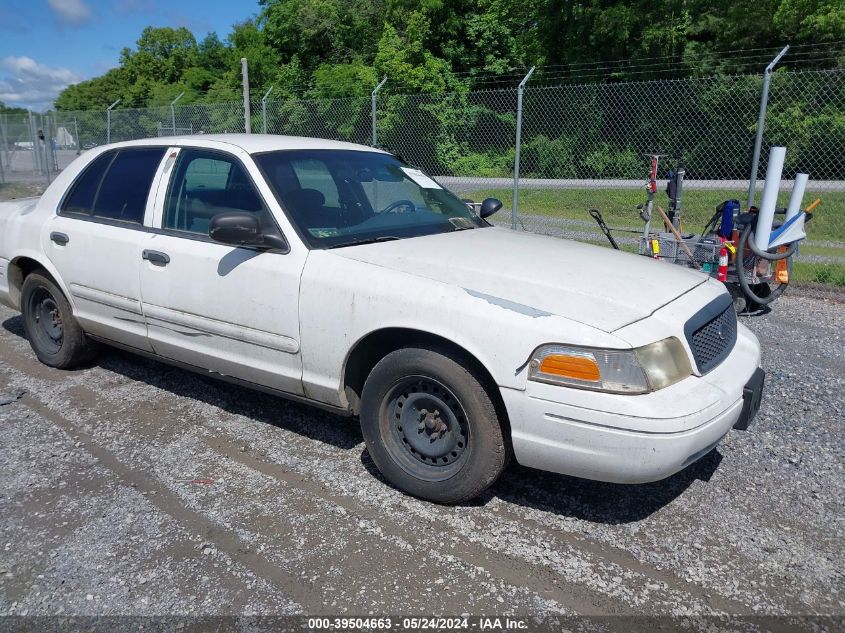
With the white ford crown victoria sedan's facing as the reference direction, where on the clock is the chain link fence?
The chain link fence is roughly at 8 o'clock from the white ford crown victoria sedan.

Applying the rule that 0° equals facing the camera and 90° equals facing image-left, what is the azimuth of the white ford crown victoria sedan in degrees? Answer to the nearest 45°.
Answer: approximately 315°

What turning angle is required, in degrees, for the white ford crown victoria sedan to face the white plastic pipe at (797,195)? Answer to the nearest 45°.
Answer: approximately 90° to its left

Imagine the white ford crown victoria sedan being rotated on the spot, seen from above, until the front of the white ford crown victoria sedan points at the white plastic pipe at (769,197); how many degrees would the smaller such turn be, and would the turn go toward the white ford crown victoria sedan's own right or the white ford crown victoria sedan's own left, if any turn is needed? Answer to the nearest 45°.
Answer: approximately 90° to the white ford crown victoria sedan's own left

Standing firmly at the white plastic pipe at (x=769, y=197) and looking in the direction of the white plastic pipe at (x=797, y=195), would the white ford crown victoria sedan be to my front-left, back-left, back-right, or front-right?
back-right
